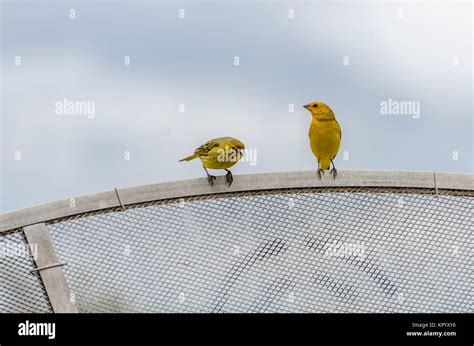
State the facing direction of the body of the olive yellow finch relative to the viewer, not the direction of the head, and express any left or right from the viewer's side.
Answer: facing the viewer and to the right of the viewer

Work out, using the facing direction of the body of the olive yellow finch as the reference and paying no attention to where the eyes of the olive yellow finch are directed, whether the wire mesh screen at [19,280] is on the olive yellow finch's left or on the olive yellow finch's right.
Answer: on the olive yellow finch's right

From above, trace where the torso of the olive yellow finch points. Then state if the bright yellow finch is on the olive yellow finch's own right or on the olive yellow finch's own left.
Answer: on the olive yellow finch's own left
